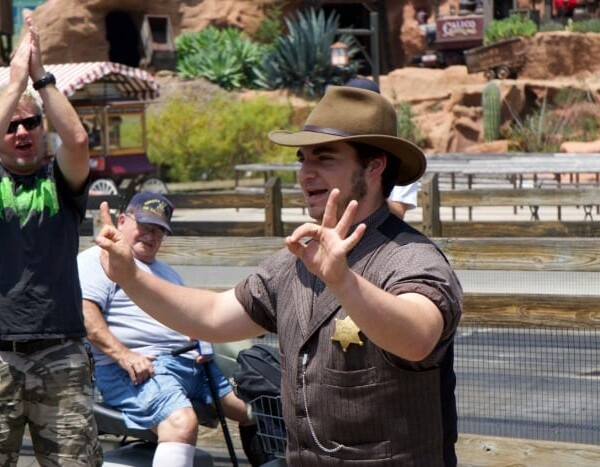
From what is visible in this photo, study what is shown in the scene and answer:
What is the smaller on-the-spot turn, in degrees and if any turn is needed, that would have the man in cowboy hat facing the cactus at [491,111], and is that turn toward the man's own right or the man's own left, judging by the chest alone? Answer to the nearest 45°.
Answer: approximately 135° to the man's own right

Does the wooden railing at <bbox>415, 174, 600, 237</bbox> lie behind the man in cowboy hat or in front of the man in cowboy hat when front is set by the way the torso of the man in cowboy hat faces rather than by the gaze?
behind

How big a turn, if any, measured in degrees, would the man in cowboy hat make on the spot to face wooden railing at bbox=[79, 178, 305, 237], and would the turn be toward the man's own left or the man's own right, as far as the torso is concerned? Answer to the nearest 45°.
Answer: approximately 135° to the man's own right

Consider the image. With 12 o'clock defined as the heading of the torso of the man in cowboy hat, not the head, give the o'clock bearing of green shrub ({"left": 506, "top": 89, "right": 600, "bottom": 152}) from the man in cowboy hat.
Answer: The green shrub is roughly at 5 o'clock from the man in cowboy hat.

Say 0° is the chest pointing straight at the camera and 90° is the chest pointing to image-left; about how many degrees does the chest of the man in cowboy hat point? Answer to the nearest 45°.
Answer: approximately 45°

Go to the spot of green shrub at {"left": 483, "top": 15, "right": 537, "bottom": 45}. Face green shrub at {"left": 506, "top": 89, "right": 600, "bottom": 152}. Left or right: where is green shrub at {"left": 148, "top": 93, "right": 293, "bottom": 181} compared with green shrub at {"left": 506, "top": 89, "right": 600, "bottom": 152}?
right

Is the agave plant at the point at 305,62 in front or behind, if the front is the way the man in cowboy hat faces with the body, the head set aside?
behind
